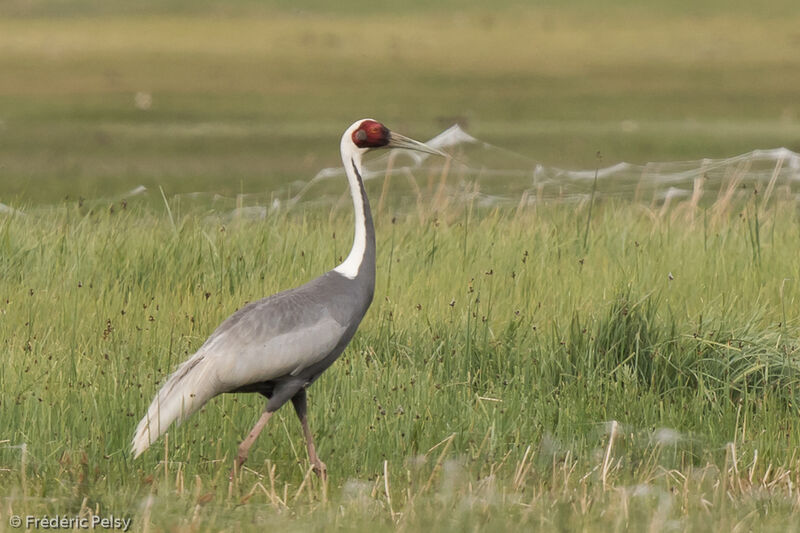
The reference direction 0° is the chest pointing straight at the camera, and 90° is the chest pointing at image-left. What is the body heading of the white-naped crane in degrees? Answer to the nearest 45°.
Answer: approximately 270°
